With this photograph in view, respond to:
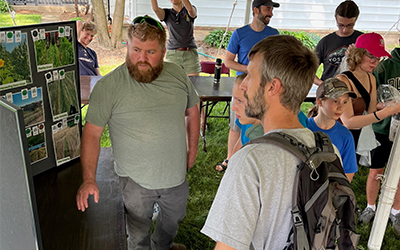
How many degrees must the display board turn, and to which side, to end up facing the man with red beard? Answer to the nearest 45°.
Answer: approximately 45° to its left

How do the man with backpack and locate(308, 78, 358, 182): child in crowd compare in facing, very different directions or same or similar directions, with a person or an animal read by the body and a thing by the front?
very different directions

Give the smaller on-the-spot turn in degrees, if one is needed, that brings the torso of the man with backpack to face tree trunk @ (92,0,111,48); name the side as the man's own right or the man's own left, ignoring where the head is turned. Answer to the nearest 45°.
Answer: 0° — they already face it

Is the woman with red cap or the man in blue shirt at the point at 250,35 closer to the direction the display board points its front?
the woman with red cap

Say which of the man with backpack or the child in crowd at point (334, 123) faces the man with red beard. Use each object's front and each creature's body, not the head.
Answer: the man with backpack

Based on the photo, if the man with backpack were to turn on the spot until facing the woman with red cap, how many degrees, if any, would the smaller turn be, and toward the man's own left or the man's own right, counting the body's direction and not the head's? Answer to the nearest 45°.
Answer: approximately 45° to the man's own right

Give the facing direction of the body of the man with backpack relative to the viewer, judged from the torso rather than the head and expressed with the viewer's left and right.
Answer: facing away from the viewer and to the left of the viewer

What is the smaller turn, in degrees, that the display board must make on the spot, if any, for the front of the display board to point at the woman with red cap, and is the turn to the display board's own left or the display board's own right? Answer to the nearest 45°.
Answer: approximately 45° to the display board's own left
